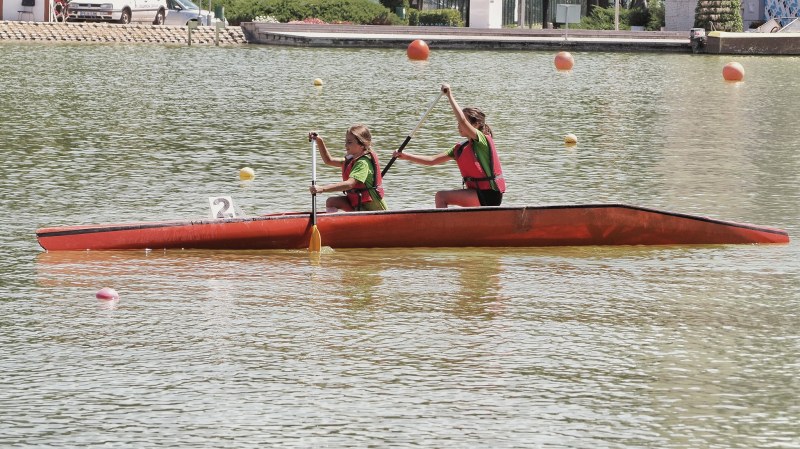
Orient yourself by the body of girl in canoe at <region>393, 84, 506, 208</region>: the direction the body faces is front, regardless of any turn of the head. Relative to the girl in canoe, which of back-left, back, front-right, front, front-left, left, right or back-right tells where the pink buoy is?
front-left

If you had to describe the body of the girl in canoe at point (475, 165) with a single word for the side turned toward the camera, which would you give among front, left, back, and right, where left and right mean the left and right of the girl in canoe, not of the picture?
left

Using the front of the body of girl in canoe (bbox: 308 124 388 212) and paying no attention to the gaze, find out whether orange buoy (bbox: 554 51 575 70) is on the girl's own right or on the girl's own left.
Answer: on the girl's own right

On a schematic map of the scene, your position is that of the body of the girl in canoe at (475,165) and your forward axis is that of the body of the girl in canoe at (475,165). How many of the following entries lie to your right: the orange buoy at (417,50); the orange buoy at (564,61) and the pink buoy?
2

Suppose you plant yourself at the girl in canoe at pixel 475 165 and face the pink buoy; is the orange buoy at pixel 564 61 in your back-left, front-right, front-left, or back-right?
back-right

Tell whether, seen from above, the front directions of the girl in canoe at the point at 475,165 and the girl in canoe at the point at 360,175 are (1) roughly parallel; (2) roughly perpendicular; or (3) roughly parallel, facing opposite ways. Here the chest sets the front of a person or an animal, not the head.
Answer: roughly parallel

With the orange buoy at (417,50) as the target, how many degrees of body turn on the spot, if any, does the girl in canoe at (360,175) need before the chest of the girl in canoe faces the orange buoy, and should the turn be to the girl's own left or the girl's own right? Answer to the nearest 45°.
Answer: approximately 90° to the girl's own right

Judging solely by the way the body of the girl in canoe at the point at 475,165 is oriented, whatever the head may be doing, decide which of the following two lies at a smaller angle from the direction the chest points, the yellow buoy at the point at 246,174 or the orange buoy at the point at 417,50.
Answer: the yellow buoy

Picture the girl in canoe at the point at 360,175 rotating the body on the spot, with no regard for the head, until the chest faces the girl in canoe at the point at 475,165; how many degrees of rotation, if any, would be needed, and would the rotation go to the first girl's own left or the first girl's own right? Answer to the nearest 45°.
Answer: approximately 180°

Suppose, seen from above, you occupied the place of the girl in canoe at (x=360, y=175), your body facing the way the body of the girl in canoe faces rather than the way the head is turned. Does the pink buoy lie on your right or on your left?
on your left

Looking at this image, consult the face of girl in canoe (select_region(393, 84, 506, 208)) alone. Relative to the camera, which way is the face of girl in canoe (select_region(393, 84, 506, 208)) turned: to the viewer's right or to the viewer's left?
to the viewer's left

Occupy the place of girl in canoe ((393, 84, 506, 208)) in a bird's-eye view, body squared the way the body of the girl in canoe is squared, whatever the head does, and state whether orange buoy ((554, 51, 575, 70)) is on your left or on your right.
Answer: on your right

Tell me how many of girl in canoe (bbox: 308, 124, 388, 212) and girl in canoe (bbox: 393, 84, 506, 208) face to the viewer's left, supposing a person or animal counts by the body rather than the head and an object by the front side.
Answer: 2

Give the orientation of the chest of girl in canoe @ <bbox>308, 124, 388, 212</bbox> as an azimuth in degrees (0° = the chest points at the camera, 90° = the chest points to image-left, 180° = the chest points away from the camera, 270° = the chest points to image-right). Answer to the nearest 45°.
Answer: approximately 90°

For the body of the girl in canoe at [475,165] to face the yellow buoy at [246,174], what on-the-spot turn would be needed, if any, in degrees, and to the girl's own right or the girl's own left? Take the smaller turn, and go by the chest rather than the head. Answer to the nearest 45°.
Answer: approximately 45° to the girl's own right
